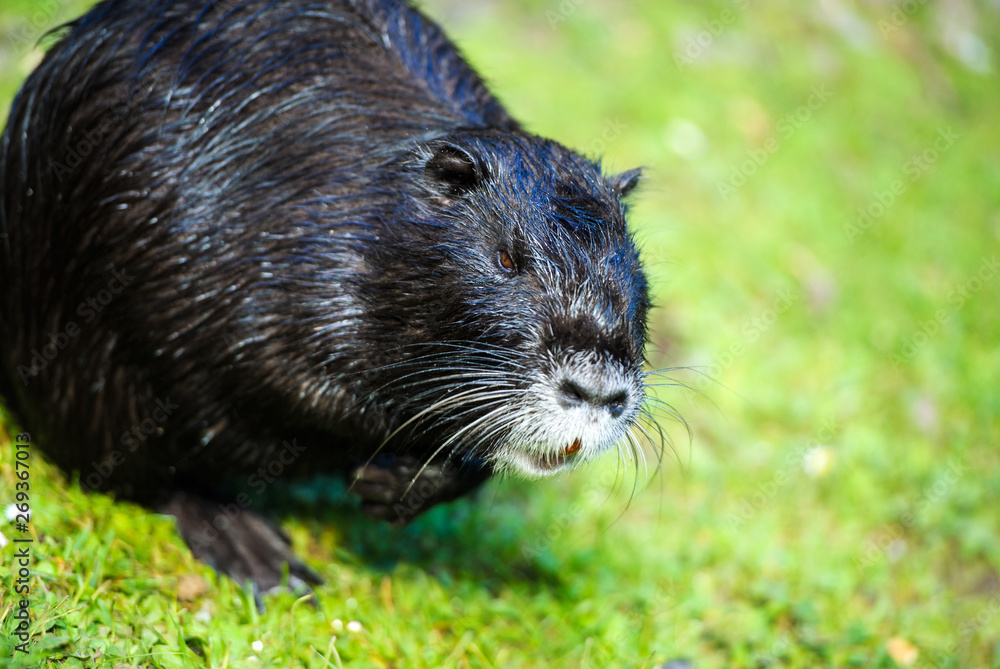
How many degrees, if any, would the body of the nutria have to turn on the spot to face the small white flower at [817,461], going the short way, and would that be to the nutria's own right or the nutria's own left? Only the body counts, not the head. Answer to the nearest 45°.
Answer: approximately 90° to the nutria's own left

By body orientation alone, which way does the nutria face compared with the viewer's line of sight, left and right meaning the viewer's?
facing the viewer and to the right of the viewer
